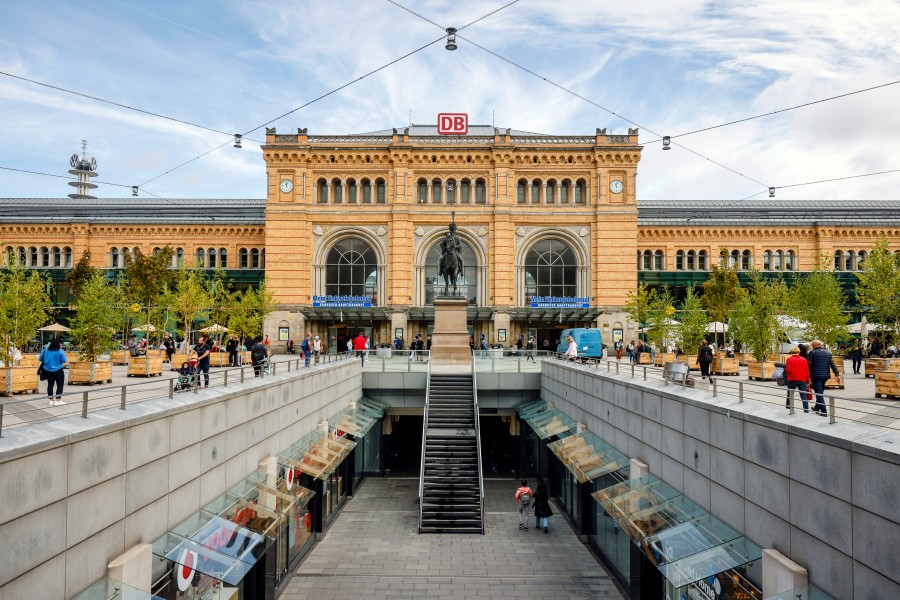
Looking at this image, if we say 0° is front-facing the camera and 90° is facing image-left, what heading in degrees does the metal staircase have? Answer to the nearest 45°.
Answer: approximately 0°

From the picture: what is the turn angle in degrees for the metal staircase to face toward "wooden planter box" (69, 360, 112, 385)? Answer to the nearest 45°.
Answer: approximately 90° to its right
